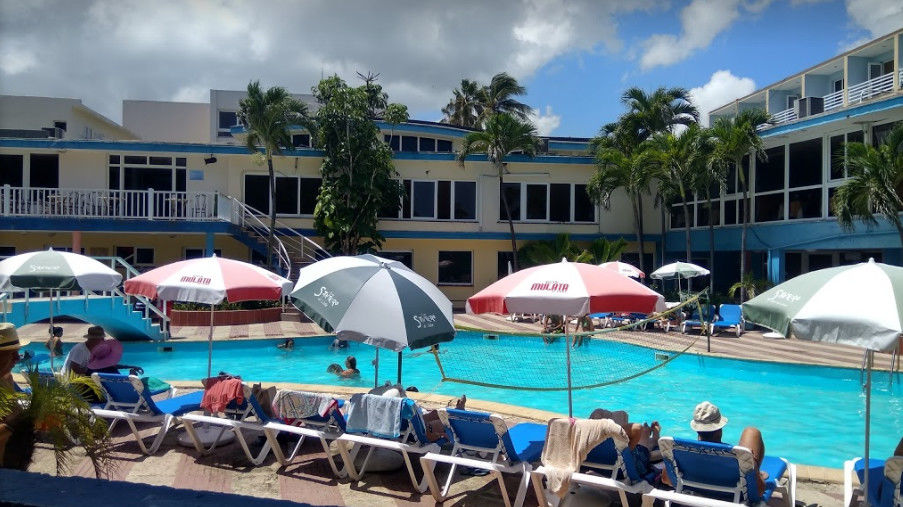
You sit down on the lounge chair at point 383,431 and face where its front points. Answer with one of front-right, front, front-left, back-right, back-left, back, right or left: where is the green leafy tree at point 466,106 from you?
front-left

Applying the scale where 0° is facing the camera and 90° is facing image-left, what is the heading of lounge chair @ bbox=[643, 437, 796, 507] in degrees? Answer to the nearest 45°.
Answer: approximately 225°

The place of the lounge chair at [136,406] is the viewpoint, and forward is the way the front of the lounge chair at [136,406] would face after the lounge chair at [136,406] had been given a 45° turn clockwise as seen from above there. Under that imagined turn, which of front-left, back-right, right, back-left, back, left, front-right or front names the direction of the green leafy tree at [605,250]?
front-left

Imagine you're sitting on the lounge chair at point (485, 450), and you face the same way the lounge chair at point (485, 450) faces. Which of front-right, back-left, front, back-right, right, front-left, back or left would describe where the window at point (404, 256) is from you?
front-left

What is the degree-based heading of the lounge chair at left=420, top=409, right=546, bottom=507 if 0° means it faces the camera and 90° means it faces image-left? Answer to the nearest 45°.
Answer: approximately 225°

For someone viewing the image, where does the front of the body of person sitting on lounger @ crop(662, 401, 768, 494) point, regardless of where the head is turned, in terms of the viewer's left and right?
facing away from the viewer and to the right of the viewer

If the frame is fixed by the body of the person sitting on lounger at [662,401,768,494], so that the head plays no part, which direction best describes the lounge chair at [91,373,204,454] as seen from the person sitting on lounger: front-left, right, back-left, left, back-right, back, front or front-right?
back-left

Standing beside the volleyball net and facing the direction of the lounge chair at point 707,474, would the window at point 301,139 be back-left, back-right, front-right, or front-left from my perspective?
back-right

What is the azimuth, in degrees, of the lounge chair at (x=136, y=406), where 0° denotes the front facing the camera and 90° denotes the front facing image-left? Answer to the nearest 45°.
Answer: approximately 225°

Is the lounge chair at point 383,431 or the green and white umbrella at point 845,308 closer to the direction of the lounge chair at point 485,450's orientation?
the green and white umbrella

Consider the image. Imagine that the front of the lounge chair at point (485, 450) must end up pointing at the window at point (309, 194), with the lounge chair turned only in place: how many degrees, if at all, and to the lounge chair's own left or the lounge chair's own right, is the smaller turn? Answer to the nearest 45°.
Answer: approximately 45° to the lounge chair's own left

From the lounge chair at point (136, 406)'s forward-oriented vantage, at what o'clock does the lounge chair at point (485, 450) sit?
the lounge chair at point (485, 450) is roughly at 3 o'clock from the lounge chair at point (136, 406).

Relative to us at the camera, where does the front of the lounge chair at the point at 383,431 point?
facing away from the viewer and to the right of the viewer

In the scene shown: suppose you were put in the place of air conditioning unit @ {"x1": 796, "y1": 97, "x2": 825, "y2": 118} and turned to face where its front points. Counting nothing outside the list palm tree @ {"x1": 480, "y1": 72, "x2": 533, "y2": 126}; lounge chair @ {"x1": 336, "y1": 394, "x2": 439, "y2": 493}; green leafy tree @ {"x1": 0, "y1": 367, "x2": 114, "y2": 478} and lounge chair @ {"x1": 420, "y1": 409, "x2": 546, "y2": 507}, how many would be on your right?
1

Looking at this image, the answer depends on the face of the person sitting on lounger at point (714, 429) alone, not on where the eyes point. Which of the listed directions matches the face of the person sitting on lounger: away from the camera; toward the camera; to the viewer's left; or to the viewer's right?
away from the camera

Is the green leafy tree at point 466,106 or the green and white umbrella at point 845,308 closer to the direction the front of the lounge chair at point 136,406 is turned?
the green leafy tree
